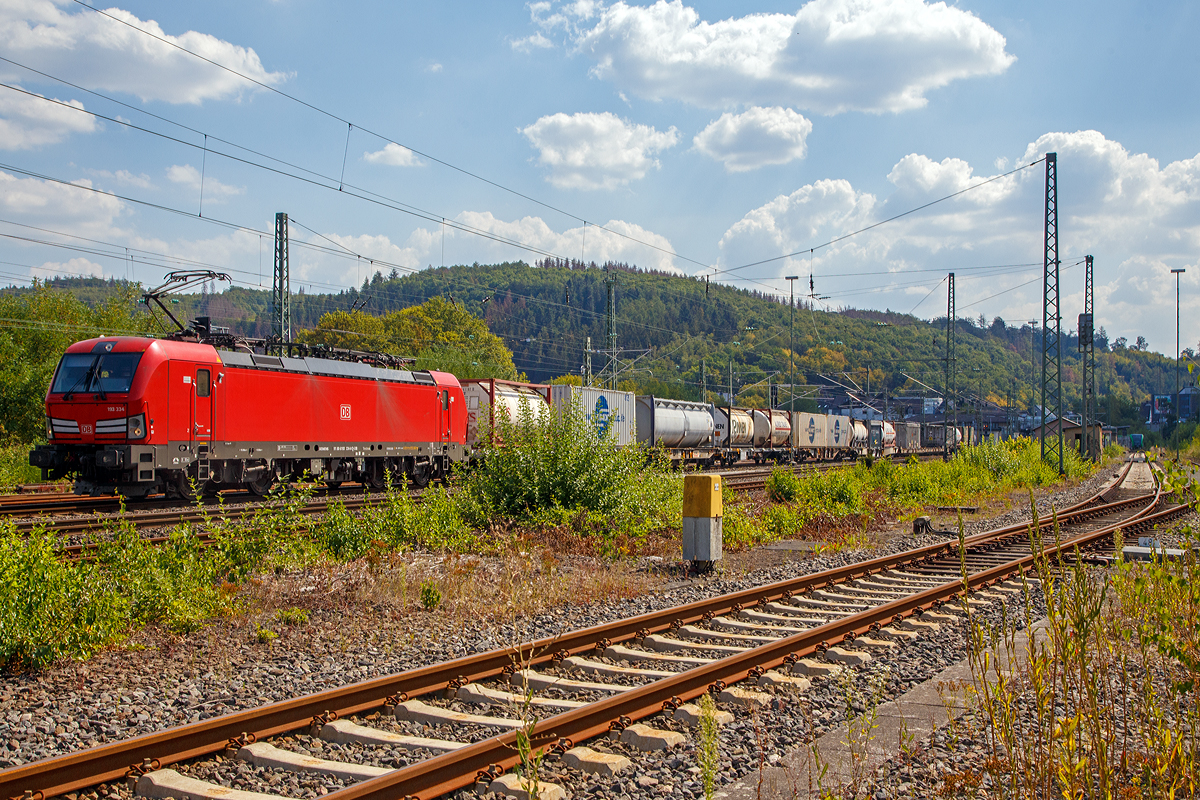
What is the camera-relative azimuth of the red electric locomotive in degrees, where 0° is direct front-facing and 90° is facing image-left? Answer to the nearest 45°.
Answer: approximately 45°

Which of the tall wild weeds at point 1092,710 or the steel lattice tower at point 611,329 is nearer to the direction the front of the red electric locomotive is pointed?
the tall wild weeds

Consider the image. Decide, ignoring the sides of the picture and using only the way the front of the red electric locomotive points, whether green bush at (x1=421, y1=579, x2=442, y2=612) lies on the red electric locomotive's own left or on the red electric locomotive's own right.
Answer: on the red electric locomotive's own left

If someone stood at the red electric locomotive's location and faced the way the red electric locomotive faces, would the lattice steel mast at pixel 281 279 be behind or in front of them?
behind

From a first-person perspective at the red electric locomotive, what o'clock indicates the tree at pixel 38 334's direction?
The tree is roughly at 4 o'clock from the red electric locomotive.

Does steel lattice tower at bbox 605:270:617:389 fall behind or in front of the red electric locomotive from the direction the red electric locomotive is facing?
behind

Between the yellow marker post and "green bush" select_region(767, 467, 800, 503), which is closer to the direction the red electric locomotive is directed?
the yellow marker post

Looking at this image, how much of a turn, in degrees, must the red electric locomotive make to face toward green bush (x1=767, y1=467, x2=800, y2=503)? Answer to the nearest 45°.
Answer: approximately 135° to its left

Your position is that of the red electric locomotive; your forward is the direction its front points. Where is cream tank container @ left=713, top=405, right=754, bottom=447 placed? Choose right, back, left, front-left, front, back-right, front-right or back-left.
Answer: back

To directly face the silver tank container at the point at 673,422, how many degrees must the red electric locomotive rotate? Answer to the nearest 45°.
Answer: approximately 180°

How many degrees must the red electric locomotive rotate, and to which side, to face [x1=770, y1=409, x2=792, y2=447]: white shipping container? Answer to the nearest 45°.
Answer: approximately 180°
